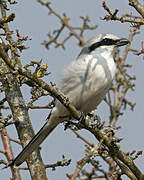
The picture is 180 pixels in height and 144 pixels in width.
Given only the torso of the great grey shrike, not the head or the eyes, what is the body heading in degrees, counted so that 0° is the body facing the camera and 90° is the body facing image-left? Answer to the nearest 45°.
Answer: approximately 315°
